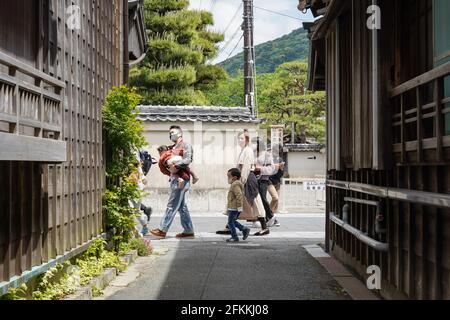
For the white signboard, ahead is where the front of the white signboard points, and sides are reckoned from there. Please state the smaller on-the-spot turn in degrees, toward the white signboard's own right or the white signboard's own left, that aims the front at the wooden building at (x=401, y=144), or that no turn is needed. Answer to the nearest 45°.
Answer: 0° — it already faces it

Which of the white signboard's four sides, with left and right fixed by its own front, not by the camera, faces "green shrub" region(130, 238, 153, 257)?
front

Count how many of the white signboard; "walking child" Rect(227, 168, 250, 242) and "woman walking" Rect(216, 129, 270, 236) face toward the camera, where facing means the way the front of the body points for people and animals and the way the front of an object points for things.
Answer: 1

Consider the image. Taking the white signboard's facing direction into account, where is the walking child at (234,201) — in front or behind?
in front

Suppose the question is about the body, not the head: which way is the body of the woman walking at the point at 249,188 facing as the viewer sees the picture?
to the viewer's left

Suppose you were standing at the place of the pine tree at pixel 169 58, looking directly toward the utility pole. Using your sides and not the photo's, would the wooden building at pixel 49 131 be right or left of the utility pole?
right

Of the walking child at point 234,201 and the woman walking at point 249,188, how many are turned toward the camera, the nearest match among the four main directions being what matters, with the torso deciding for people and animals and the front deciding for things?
0

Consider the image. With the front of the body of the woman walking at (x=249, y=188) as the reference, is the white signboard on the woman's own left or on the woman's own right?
on the woman's own right

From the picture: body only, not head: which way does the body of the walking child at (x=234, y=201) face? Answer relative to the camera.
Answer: to the viewer's left

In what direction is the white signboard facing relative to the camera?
toward the camera

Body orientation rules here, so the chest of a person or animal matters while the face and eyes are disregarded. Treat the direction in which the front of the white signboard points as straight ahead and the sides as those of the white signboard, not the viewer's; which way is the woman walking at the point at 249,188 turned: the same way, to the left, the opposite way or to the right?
to the right

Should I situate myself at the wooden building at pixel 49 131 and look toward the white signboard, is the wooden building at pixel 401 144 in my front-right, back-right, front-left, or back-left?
front-right
